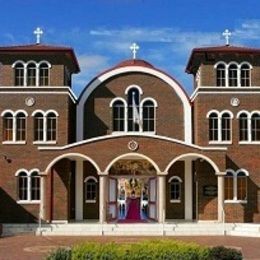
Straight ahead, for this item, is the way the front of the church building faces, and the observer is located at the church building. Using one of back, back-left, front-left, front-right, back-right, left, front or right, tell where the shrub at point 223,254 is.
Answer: front

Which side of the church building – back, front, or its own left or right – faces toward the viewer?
front
